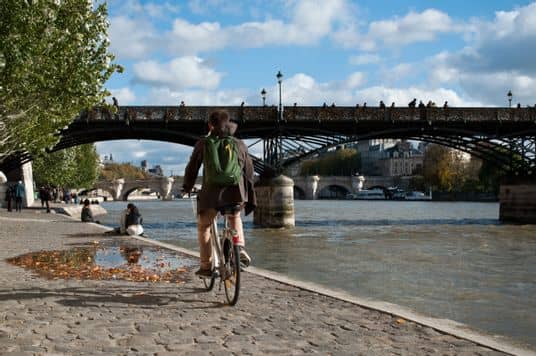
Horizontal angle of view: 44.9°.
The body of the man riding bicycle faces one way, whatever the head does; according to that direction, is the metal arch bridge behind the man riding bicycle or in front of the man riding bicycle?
in front

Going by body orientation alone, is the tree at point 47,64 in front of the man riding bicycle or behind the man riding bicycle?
in front

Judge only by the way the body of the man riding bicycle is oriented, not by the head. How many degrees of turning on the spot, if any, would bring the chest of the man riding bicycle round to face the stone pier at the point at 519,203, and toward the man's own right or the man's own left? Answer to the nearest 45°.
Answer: approximately 45° to the man's own right

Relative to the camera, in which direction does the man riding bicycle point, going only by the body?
away from the camera

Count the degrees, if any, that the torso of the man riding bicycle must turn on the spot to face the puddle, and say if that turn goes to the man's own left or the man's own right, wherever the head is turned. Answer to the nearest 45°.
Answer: approximately 45° to the man's own left

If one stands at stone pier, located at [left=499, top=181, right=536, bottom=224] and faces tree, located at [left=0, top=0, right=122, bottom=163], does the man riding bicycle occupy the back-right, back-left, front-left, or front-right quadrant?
front-left
